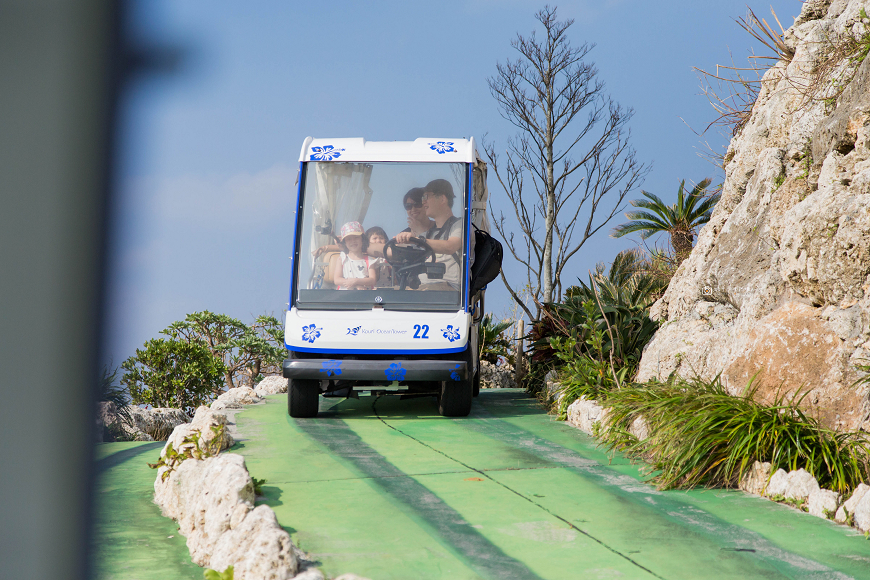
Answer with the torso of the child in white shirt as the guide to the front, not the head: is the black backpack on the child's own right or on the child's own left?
on the child's own left

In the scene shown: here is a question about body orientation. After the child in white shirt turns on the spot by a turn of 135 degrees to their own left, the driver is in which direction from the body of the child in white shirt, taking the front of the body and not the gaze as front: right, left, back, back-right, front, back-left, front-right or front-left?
front-right

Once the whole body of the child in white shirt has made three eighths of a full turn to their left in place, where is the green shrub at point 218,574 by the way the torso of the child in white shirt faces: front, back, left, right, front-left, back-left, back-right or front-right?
back-right

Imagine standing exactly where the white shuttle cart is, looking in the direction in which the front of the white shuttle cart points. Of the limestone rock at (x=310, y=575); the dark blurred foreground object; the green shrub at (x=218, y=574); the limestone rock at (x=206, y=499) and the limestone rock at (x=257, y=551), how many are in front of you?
5

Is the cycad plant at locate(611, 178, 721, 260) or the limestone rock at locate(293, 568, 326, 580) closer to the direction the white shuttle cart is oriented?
the limestone rock

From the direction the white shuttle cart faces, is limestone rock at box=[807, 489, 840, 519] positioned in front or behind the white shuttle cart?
in front

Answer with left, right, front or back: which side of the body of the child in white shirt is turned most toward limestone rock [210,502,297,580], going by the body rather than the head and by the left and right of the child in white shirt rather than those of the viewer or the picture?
front

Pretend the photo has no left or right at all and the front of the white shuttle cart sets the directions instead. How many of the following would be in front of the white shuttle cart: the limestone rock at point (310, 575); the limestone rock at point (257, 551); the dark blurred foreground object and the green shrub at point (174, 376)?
3

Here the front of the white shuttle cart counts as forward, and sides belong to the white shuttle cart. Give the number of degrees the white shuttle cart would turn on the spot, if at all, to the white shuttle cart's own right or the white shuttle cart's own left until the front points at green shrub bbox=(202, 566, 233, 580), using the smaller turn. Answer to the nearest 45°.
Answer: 0° — it already faces it

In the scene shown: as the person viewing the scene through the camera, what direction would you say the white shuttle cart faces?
facing the viewer

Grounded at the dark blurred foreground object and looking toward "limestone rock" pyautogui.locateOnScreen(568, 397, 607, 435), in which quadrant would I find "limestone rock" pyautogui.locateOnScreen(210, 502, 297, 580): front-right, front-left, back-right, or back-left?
front-left

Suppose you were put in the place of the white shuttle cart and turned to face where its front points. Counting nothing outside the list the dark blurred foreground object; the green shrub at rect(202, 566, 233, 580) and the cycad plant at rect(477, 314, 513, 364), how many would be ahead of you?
2

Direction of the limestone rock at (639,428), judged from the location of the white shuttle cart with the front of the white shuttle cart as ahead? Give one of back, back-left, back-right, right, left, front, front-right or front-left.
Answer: front-left

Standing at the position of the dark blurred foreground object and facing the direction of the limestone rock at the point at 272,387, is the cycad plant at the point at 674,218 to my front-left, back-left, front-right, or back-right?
front-right

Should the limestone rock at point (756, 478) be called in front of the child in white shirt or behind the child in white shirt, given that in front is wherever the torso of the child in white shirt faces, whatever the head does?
in front
